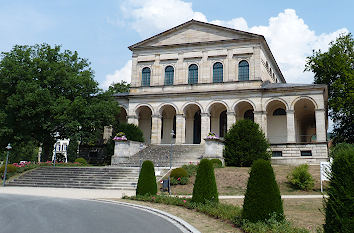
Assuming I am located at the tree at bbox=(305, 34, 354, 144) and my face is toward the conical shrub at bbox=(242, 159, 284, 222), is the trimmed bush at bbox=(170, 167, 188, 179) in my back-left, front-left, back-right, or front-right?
front-right

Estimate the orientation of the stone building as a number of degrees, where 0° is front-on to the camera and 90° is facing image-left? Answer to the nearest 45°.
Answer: approximately 45°

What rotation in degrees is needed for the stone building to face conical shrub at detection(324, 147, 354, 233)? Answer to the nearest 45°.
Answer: approximately 45° to its left

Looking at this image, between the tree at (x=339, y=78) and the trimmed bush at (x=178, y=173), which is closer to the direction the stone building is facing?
the trimmed bush

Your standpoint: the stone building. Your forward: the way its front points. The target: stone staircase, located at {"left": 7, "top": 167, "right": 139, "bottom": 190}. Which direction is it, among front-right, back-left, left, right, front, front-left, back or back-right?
front

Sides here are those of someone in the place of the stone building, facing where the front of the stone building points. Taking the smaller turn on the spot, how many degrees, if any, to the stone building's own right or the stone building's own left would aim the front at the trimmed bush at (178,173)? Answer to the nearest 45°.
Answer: approximately 45° to the stone building's own left

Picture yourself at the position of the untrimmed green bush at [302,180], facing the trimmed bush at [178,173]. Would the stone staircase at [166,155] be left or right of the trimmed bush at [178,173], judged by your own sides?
right

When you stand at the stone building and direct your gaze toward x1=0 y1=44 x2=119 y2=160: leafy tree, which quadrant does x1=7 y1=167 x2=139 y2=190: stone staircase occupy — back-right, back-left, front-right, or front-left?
front-left

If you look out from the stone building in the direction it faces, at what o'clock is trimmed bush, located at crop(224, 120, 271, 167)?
The trimmed bush is roughly at 10 o'clock from the stone building.

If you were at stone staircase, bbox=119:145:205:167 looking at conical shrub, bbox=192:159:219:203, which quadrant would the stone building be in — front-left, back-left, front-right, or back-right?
back-left

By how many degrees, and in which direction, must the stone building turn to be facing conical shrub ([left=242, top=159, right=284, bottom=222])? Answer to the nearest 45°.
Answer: approximately 45° to its left

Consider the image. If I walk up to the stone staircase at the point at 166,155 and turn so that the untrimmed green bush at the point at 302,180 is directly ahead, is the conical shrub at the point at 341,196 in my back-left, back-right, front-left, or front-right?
front-right

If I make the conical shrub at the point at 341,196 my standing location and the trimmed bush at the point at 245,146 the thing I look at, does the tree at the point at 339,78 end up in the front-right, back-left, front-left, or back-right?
front-right

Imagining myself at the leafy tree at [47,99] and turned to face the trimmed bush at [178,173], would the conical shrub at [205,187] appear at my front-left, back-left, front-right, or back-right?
front-right
